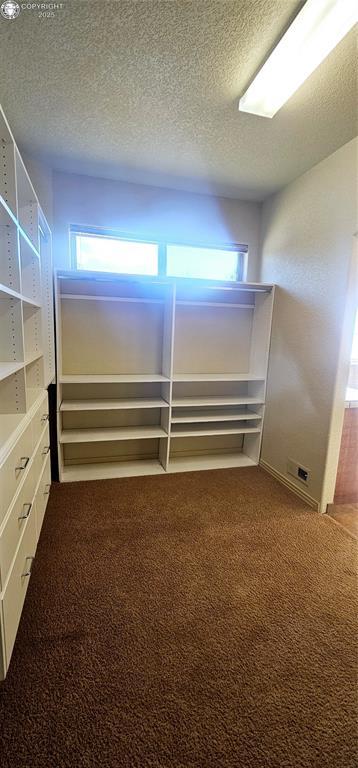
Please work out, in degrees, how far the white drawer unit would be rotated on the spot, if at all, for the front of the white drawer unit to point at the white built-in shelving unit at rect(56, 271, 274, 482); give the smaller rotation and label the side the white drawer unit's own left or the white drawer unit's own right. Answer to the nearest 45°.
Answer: approximately 45° to the white drawer unit's own left

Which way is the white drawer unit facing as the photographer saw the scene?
facing to the right of the viewer

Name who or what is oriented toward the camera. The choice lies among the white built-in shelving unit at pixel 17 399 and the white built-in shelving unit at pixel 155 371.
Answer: the white built-in shelving unit at pixel 155 371

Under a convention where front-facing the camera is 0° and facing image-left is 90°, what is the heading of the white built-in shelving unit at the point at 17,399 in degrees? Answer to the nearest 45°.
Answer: approximately 270°

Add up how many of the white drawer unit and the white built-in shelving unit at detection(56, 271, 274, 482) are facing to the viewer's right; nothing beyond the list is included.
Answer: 1

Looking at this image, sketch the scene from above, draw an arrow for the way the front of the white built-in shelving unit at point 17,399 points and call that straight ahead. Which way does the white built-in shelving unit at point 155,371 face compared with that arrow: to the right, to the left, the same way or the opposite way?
to the right

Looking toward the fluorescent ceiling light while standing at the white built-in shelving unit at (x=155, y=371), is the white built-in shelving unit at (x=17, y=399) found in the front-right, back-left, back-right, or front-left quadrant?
front-right

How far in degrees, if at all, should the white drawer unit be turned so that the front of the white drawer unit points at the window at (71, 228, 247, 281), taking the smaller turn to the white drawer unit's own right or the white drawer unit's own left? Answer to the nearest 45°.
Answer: approximately 45° to the white drawer unit's own left

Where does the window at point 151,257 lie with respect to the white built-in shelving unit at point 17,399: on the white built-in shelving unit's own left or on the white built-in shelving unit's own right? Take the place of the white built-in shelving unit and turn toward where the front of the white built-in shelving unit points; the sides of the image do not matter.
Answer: on the white built-in shelving unit's own left

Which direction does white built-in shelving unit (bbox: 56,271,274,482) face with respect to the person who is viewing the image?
facing the viewer

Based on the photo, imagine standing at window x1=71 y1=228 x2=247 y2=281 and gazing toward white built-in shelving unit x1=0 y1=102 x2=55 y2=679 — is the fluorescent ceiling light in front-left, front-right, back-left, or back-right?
front-left

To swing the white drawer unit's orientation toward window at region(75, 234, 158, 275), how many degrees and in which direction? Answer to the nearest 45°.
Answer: approximately 45° to its left
